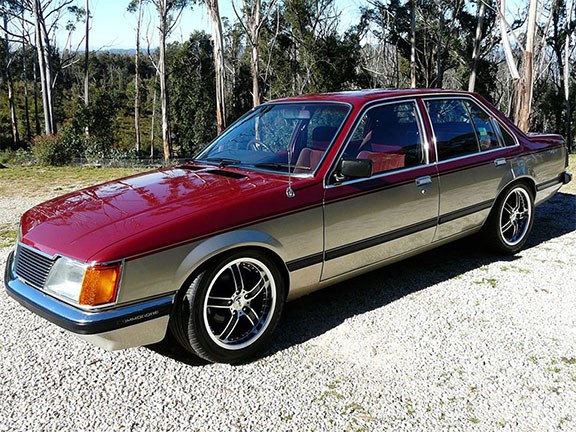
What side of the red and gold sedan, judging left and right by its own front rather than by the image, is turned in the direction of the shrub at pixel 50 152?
right

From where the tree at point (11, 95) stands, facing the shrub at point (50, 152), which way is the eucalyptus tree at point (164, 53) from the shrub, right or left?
left

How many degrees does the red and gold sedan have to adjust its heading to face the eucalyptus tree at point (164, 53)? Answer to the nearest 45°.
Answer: approximately 135° to its right

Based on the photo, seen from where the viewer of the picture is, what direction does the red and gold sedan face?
facing the viewer and to the left of the viewer

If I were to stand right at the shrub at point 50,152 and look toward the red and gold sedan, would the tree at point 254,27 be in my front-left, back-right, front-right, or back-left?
back-left

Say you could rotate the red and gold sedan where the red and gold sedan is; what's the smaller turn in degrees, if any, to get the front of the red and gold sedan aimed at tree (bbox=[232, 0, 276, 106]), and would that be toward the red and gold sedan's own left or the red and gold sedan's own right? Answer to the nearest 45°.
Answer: approximately 135° to the red and gold sedan's own right
